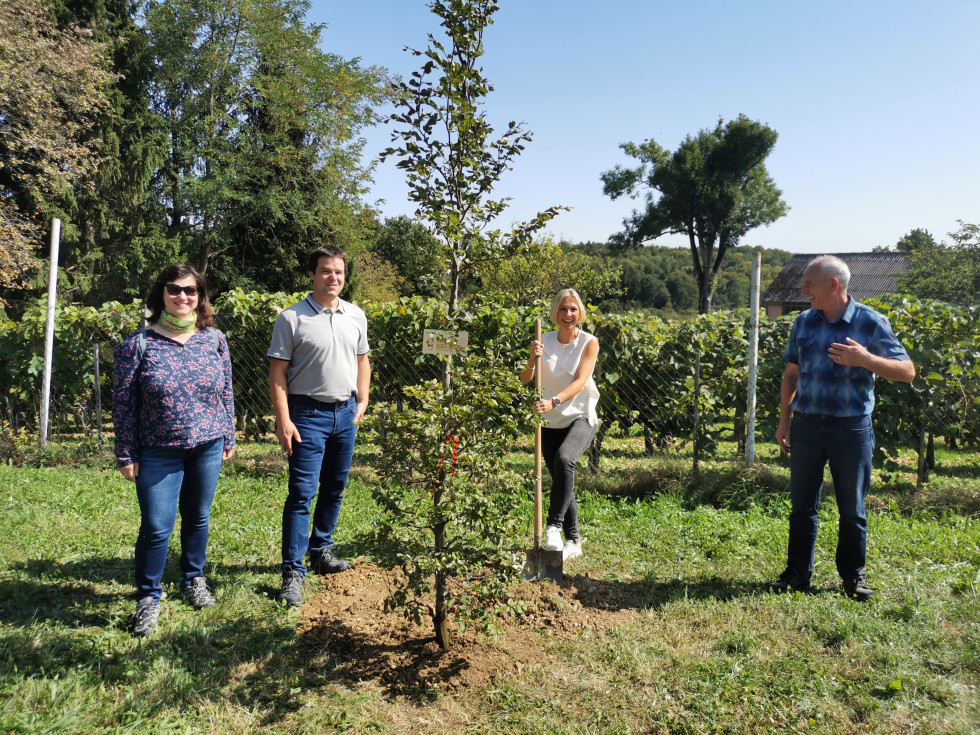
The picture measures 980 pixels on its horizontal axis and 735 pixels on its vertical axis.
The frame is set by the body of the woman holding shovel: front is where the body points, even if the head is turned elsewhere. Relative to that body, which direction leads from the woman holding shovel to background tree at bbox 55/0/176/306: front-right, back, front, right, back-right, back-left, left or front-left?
back-right

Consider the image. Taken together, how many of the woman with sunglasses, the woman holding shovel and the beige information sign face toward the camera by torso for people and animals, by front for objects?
3

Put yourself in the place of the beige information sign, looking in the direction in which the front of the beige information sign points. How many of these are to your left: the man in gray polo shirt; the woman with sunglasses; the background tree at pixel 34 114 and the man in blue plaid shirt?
1

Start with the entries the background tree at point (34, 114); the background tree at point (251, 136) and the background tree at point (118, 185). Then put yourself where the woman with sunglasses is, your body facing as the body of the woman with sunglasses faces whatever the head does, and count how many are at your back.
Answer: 3

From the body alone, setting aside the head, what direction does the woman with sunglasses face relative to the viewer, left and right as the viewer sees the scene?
facing the viewer

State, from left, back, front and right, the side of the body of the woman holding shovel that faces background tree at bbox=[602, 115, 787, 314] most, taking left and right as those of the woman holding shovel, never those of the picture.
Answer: back

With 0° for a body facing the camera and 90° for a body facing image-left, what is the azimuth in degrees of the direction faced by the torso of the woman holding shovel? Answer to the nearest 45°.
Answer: approximately 0°

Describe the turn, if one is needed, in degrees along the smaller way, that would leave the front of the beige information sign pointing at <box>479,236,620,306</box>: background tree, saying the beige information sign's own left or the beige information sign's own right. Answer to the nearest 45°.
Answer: approximately 180°

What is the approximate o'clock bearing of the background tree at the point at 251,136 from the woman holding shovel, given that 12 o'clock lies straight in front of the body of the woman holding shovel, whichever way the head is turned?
The background tree is roughly at 5 o'clock from the woman holding shovel.

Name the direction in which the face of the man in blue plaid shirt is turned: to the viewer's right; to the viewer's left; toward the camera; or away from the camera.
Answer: to the viewer's left
